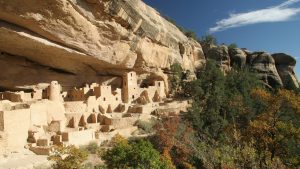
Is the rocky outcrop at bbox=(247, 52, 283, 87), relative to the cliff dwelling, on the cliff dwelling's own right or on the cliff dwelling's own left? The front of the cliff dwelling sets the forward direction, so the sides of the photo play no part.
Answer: on the cliff dwelling's own left

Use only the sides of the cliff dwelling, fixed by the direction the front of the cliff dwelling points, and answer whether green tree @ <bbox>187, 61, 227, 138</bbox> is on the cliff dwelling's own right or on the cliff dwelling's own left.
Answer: on the cliff dwelling's own left

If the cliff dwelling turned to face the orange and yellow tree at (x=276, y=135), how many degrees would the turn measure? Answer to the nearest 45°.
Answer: approximately 45° to its left

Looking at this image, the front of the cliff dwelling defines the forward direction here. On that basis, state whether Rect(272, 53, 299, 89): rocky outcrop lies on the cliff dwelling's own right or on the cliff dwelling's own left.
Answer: on the cliff dwelling's own left

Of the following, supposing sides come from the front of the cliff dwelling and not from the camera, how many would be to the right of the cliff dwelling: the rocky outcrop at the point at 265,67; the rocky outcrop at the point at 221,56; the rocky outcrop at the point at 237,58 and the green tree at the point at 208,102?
0

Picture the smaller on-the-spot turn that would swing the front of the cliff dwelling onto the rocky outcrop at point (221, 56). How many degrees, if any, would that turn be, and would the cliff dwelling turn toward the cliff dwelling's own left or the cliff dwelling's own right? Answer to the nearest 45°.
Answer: approximately 90° to the cliff dwelling's own left

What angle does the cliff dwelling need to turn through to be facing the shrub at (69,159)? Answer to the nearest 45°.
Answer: approximately 45° to its right

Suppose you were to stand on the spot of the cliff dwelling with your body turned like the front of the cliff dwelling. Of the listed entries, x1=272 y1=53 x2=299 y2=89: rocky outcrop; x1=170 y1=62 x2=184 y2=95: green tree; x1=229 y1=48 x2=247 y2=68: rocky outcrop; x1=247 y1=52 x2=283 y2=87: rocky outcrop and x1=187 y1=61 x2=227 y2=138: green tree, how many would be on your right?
0

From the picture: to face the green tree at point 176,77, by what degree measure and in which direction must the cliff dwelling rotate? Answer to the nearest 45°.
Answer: approximately 90° to its left

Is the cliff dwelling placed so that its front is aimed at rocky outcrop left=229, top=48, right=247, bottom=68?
no

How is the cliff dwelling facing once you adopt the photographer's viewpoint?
facing the viewer and to the right of the viewer

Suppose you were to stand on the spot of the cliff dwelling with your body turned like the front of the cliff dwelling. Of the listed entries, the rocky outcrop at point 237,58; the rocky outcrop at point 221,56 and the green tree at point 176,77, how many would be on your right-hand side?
0

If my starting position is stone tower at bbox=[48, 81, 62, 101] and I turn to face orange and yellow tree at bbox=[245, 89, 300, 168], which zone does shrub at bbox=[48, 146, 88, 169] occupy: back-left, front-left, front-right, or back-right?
front-right

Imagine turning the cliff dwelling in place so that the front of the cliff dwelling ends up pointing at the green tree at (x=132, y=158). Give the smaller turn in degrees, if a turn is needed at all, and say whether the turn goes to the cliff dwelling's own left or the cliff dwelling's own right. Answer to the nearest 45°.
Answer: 0° — it already faces it

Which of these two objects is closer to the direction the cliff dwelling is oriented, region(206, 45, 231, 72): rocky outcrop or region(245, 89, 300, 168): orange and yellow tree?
the orange and yellow tree
